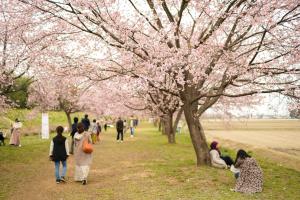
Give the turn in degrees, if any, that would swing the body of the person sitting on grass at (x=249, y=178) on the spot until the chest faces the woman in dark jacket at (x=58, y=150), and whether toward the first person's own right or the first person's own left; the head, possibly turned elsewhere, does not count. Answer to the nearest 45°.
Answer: approximately 45° to the first person's own left

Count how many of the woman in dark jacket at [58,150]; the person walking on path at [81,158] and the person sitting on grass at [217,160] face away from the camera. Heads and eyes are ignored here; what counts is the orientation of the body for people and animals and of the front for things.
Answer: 2

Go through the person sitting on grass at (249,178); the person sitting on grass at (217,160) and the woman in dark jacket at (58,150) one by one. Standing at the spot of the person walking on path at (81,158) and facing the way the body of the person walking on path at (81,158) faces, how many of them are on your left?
1

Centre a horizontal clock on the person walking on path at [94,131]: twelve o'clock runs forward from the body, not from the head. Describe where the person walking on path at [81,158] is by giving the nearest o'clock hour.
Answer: the person walking on path at [81,158] is roughly at 6 o'clock from the person walking on path at [94,131].

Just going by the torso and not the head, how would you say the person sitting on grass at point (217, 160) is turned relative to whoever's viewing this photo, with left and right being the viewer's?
facing to the right of the viewer

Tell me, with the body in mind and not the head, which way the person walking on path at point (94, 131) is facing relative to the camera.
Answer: away from the camera

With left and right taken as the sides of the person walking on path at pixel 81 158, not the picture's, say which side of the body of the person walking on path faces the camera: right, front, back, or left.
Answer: back

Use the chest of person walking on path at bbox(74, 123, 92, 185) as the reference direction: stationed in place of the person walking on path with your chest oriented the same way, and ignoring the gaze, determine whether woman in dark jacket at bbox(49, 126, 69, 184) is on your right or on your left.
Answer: on your left

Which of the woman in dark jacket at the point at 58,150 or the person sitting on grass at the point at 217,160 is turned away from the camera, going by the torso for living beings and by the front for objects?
the woman in dark jacket

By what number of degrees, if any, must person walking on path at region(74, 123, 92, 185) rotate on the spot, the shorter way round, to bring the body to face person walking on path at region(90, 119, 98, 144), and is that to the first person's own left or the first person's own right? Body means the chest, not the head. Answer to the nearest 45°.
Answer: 0° — they already face them

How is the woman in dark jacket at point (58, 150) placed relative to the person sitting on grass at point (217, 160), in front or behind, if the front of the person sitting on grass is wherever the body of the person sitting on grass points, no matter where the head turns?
behind

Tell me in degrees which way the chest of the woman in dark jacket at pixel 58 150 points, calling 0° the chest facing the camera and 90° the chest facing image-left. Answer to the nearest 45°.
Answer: approximately 180°

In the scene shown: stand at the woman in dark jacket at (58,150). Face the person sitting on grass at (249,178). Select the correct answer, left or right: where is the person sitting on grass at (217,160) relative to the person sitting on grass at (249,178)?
left
